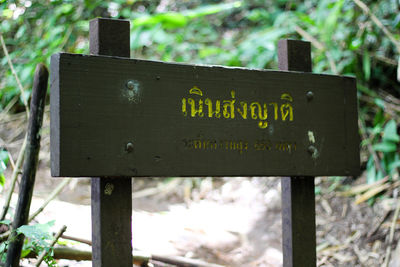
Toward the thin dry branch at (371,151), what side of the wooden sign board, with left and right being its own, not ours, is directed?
left

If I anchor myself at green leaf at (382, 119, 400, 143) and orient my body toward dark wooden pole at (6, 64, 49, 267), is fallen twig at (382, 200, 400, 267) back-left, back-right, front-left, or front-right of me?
front-left

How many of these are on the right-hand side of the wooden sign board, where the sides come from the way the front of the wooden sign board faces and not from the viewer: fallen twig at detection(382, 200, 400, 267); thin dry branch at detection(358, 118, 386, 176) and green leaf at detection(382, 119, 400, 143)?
0

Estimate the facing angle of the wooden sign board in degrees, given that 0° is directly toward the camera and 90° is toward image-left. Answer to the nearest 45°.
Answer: approximately 315°

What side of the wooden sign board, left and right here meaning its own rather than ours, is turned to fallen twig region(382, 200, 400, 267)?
left

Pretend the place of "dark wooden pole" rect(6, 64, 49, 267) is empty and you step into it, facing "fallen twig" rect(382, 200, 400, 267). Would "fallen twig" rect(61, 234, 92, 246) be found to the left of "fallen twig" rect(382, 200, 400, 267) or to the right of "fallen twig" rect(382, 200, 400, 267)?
left

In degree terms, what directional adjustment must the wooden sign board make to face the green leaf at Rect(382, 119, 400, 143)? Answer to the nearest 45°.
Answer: approximately 90° to its left
